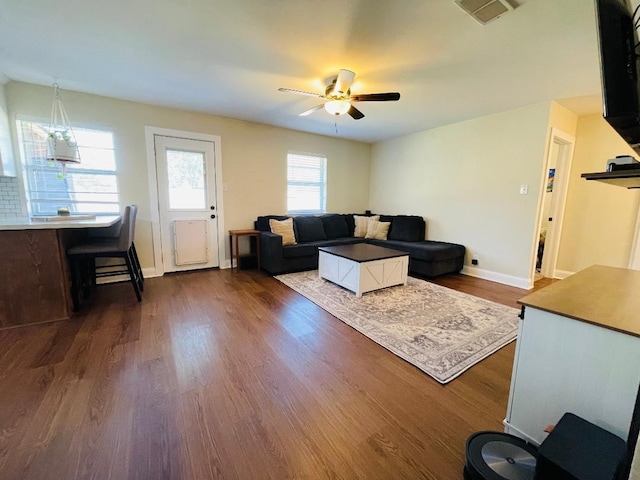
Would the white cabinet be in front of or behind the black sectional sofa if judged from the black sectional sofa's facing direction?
in front

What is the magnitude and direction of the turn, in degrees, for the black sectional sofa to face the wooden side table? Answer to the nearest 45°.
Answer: approximately 90° to its right

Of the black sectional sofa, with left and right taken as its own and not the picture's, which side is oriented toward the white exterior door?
right

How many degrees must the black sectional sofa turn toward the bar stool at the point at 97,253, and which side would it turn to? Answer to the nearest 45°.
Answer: approximately 45° to its right

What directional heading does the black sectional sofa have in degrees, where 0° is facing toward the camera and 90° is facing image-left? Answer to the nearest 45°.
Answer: approximately 0°

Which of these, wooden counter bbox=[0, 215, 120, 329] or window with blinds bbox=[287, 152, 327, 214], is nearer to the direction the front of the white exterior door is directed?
the wooden counter

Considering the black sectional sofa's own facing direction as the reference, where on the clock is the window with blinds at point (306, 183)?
The window with blinds is roughly at 5 o'clock from the black sectional sofa.

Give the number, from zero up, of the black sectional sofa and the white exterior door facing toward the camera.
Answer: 2

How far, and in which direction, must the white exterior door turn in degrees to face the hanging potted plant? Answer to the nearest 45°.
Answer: approximately 45° to its right

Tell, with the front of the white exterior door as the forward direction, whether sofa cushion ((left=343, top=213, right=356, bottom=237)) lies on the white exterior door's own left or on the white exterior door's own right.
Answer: on the white exterior door's own left

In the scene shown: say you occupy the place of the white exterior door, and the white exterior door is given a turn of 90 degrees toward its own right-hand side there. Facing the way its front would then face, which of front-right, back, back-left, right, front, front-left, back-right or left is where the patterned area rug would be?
back-left

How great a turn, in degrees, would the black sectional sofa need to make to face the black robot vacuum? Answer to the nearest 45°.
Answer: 0° — it already faces it

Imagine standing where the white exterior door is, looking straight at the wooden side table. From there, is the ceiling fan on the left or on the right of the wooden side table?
right

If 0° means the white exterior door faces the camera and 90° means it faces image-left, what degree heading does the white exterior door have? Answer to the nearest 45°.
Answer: approximately 0°
